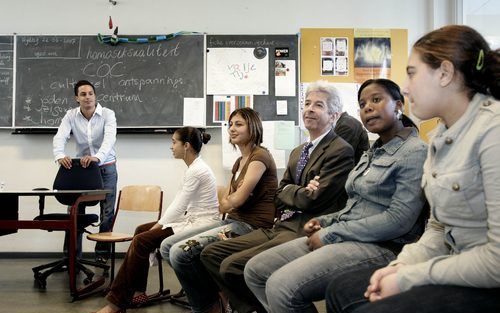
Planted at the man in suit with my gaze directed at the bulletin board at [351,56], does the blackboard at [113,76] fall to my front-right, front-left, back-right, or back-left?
front-left

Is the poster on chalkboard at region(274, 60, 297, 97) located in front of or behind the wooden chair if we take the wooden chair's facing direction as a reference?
behind

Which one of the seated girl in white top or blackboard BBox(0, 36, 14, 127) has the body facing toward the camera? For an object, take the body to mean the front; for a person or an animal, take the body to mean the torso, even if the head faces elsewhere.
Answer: the blackboard

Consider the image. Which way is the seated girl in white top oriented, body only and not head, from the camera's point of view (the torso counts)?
to the viewer's left

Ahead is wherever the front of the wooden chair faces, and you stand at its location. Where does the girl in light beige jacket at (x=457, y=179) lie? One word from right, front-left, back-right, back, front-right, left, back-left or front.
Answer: front-left

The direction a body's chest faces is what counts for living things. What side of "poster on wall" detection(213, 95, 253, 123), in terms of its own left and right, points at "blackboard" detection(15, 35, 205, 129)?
right

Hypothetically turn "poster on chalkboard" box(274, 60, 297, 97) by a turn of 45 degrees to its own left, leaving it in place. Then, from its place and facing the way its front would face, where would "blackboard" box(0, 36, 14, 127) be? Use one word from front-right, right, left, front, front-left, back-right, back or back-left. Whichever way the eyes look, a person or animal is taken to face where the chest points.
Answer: back-right

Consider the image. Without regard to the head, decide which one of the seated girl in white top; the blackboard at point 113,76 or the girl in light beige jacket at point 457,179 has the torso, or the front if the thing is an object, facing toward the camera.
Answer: the blackboard

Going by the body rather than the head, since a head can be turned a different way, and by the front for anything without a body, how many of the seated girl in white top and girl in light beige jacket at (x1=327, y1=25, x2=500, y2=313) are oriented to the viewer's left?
2

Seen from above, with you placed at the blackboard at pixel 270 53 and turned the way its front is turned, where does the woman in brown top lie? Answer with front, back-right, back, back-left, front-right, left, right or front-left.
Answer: front

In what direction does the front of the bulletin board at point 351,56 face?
toward the camera

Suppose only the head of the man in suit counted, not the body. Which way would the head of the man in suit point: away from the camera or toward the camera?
toward the camera

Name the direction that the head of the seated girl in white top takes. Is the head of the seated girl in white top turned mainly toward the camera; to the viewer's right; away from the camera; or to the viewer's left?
to the viewer's left

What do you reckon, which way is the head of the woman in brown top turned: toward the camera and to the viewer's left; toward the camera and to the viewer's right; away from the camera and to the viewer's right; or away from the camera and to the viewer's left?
toward the camera and to the viewer's left

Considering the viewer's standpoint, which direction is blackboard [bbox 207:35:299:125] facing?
facing the viewer

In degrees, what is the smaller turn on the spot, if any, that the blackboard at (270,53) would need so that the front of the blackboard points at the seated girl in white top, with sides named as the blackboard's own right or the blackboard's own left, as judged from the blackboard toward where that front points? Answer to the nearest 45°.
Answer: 0° — it already faces them
